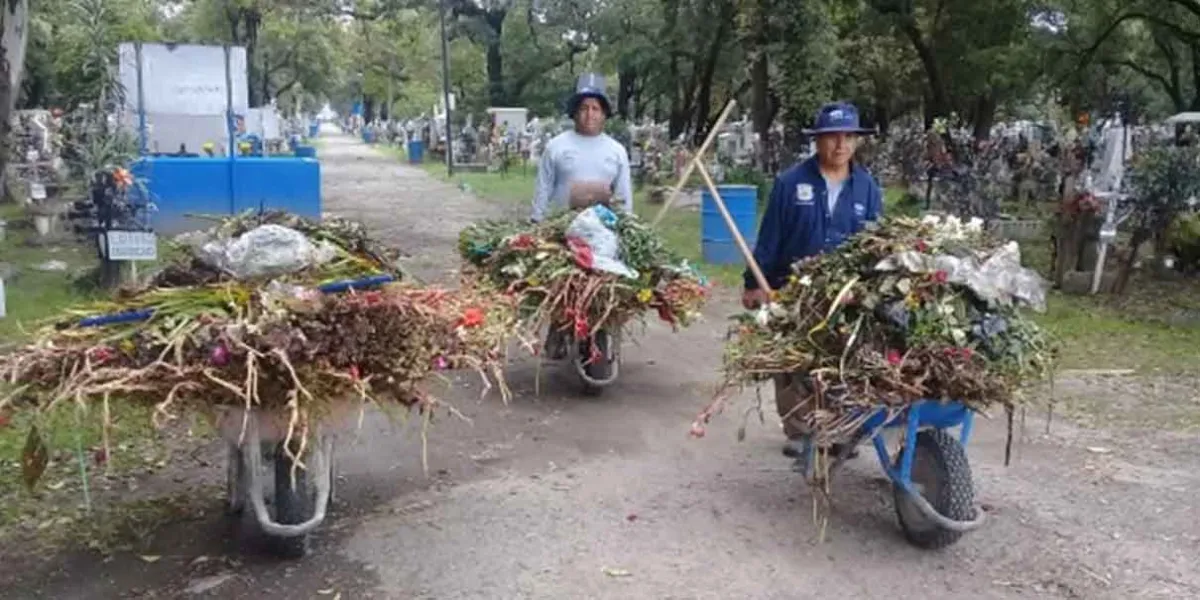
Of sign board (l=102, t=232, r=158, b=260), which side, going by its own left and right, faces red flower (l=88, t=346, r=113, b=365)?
front

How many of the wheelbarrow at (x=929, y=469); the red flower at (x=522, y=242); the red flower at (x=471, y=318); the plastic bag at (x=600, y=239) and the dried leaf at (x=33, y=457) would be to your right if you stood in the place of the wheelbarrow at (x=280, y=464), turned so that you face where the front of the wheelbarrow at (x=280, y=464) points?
1

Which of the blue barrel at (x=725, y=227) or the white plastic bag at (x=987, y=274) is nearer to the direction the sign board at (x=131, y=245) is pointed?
the white plastic bag

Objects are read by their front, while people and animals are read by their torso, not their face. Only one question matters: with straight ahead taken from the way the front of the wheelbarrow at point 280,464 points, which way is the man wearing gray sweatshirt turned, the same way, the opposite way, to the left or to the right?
the same way

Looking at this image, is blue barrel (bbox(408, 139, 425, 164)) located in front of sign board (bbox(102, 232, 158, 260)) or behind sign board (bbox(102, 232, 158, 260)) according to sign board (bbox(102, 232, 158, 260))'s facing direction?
behind

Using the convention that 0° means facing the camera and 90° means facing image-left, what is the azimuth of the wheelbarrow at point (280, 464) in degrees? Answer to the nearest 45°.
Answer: approximately 0°

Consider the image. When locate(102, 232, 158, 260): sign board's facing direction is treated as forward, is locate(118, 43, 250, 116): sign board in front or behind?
behind

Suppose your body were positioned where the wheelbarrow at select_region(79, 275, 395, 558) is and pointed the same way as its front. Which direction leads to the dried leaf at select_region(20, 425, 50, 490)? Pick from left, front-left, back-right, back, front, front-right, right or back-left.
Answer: right

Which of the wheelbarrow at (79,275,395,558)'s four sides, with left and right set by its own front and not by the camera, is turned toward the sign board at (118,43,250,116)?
back

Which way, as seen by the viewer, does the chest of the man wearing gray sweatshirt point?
toward the camera

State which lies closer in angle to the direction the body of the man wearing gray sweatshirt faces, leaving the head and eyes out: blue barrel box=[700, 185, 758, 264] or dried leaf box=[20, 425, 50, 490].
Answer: the dried leaf

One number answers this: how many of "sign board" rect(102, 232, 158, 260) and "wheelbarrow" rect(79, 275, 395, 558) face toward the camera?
2

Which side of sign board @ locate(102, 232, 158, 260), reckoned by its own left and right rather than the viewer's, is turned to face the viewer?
front

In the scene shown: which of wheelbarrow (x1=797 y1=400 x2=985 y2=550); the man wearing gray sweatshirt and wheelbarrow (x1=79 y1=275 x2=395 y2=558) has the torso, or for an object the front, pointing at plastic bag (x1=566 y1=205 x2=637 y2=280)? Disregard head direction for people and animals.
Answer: the man wearing gray sweatshirt

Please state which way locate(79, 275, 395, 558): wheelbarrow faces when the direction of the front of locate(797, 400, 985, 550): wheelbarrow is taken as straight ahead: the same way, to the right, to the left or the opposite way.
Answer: the same way

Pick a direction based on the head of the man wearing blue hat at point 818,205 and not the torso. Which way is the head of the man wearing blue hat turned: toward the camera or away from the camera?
toward the camera

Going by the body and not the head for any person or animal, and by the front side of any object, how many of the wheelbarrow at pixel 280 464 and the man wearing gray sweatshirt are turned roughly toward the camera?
2

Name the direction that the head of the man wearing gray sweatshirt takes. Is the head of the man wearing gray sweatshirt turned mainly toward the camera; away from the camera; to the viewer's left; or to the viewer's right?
toward the camera
